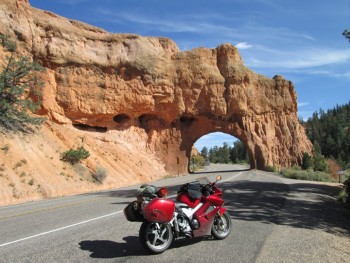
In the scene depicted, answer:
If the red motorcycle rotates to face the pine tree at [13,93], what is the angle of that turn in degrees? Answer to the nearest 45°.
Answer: approximately 90° to its left

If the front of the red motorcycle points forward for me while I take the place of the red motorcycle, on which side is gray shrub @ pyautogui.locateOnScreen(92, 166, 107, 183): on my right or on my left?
on my left

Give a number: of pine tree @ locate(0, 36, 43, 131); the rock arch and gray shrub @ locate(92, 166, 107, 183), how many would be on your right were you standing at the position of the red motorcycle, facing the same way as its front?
0

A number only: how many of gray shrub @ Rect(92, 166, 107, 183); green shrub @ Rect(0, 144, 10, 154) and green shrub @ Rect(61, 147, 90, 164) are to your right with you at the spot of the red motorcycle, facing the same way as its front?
0

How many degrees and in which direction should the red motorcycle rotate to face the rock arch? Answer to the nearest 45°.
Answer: approximately 45° to its left

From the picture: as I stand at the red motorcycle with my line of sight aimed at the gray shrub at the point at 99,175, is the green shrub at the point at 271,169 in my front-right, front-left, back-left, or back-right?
front-right

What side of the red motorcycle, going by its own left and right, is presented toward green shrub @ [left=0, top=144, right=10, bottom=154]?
left

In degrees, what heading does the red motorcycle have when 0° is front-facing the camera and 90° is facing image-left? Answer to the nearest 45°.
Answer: approximately 225°

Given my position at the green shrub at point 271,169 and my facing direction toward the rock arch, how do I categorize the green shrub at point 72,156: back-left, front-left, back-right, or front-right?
front-left

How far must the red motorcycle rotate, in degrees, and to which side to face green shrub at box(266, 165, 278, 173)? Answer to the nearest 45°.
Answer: approximately 45° to its left
